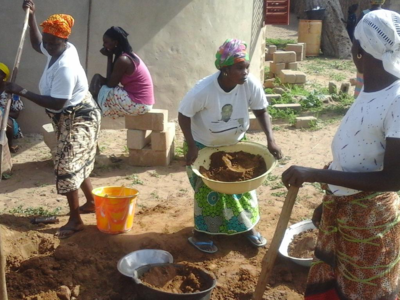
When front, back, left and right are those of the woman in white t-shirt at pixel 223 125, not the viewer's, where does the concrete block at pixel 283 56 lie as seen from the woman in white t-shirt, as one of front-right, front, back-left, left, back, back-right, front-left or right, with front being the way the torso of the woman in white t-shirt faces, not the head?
back-left

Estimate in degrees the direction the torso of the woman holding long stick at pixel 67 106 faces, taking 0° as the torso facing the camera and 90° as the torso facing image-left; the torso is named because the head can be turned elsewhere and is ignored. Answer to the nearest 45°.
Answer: approximately 45°

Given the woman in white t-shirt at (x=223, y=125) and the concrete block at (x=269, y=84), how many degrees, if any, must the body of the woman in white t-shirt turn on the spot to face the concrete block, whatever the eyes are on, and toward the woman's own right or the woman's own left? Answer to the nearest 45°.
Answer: approximately 135° to the woman's own left

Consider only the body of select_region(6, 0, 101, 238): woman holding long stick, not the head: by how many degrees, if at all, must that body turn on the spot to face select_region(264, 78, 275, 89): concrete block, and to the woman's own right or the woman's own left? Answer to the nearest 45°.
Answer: approximately 180°

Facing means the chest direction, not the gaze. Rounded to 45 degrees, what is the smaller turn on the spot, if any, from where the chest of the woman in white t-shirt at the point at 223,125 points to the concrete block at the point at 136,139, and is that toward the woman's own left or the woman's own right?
approximately 180°

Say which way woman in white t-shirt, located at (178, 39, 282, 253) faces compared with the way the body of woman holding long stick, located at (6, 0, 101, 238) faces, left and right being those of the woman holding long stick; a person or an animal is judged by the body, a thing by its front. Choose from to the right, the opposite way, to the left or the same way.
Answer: to the left

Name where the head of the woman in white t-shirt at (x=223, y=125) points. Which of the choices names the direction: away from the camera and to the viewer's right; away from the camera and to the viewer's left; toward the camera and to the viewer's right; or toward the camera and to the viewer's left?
toward the camera and to the viewer's right

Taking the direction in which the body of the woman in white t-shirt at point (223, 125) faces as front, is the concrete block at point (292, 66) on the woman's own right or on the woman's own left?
on the woman's own left

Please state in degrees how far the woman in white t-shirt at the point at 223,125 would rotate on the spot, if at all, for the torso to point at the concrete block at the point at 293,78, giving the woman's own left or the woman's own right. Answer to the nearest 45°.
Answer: approximately 135° to the woman's own left
